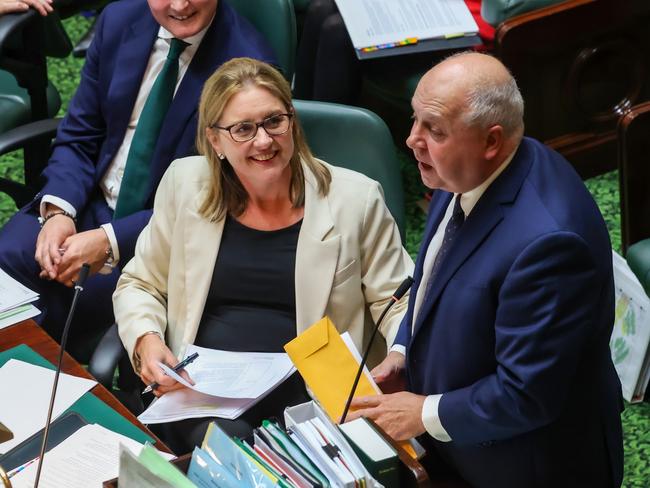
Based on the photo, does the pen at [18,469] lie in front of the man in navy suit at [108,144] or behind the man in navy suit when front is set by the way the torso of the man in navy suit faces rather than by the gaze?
in front

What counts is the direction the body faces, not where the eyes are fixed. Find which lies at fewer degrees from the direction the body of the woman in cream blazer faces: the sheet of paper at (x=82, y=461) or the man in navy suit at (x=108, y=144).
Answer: the sheet of paper

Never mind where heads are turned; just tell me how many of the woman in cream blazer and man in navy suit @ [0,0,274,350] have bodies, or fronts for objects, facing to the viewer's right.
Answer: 0

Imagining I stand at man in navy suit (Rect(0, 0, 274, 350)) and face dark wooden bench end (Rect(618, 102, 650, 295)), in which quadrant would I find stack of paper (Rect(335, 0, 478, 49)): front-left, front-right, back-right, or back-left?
front-left

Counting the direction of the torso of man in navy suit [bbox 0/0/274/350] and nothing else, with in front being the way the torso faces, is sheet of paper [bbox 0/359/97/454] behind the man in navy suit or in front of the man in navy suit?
in front

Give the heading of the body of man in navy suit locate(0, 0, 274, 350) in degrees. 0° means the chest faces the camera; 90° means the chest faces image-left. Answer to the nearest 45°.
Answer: approximately 45°

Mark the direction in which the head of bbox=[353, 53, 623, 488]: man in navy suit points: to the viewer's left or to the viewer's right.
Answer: to the viewer's left

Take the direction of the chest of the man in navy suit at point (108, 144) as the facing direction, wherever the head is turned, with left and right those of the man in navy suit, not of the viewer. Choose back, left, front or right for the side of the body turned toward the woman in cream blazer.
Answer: left

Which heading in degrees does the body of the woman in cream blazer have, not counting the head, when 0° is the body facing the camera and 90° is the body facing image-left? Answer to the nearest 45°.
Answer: approximately 0°

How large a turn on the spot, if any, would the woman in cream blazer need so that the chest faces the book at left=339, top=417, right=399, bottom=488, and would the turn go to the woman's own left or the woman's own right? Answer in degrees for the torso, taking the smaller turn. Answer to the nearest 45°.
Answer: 0° — they already face it

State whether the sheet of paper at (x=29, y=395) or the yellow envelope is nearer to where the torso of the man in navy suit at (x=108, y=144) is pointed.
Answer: the sheet of paper

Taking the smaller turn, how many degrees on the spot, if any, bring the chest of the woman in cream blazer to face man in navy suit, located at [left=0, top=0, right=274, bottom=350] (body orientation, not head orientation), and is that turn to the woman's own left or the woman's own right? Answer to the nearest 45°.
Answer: approximately 135° to the woman's own right

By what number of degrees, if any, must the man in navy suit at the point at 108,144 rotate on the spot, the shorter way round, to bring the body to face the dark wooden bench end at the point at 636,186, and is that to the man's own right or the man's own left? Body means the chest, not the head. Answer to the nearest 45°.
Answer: approximately 135° to the man's own left

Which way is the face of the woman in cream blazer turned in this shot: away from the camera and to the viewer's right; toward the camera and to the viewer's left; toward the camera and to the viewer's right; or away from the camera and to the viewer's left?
toward the camera and to the viewer's right

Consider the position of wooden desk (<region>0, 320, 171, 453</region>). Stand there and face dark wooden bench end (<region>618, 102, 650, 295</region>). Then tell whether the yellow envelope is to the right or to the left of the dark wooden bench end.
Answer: right
